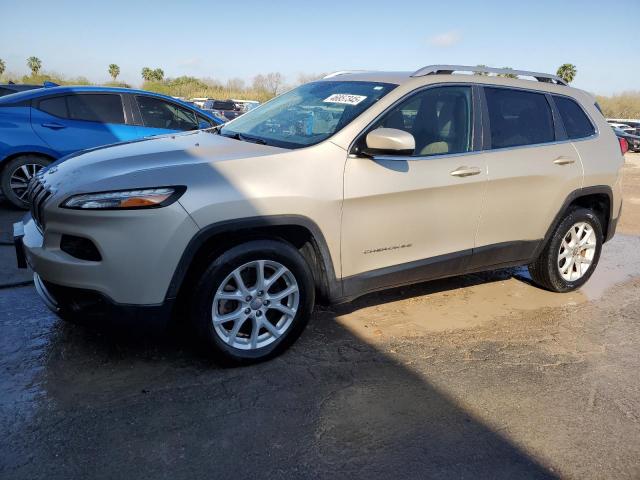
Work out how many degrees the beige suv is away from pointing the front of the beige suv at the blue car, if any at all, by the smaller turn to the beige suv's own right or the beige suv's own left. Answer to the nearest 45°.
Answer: approximately 90° to the beige suv's own right

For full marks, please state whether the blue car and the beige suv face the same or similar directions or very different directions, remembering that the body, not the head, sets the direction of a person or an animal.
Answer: very different directions

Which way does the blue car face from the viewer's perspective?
to the viewer's right

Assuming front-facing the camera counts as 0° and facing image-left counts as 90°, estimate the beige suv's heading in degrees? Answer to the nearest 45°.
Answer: approximately 45°

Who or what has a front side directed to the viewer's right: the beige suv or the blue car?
the blue car

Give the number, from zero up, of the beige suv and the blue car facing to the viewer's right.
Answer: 1

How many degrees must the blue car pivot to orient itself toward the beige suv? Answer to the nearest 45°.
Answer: approximately 90° to its right
